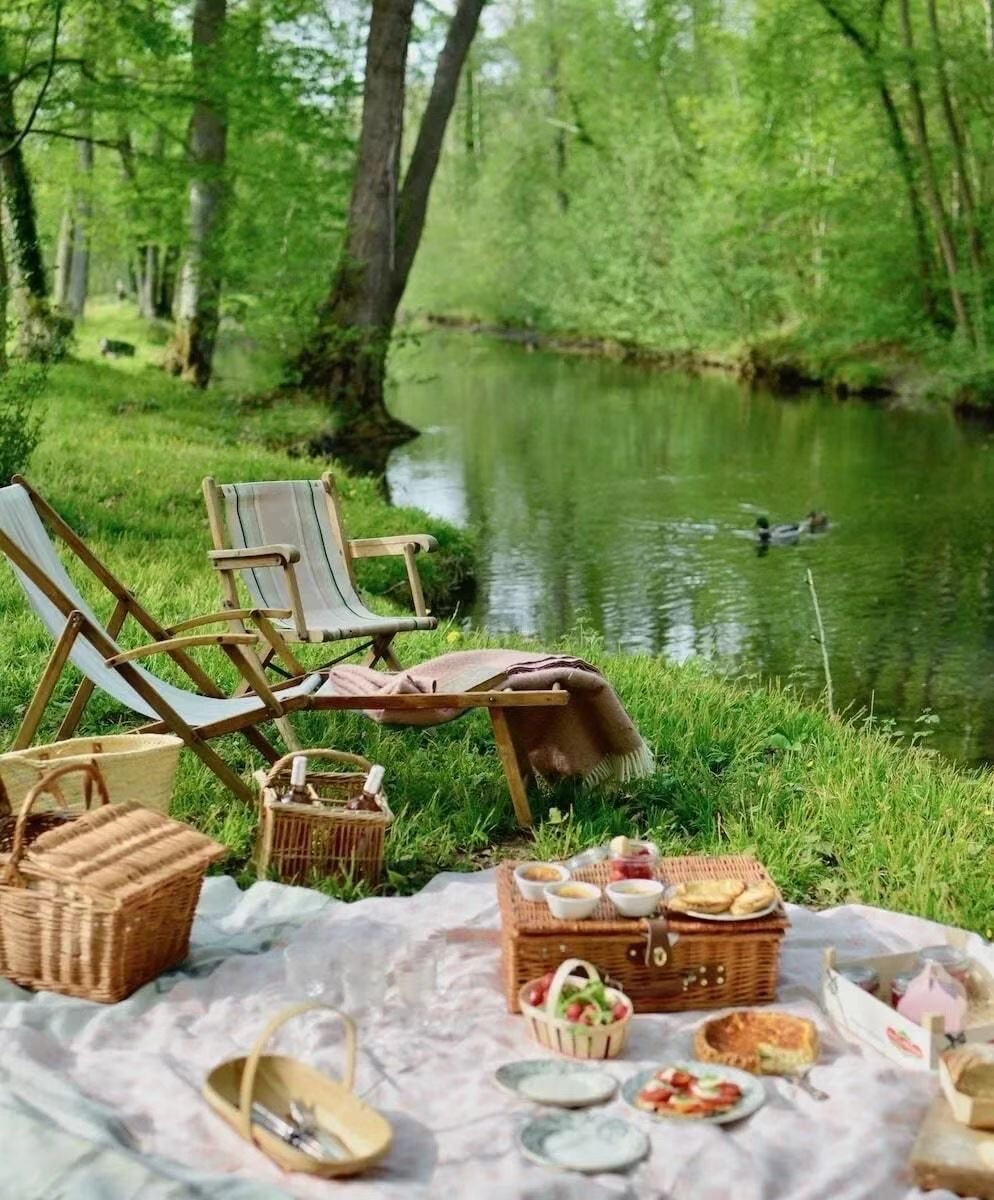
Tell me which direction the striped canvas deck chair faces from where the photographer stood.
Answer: facing the viewer and to the right of the viewer

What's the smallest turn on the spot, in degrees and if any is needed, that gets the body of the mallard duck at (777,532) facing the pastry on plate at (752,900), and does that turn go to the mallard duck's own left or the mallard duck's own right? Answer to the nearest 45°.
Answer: approximately 90° to the mallard duck's own left

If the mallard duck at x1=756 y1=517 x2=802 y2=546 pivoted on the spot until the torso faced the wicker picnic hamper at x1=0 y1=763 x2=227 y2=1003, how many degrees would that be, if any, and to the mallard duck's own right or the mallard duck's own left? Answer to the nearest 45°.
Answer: approximately 90° to the mallard duck's own left

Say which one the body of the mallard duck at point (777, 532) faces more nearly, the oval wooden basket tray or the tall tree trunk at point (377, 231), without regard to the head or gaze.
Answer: the tall tree trunk

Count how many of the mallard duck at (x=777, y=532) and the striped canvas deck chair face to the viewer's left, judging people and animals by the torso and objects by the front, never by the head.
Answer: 1

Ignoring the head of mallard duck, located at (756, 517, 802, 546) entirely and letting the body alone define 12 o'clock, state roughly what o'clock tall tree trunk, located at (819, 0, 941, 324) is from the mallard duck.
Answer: The tall tree trunk is roughly at 3 o'clock from the mallard duck.

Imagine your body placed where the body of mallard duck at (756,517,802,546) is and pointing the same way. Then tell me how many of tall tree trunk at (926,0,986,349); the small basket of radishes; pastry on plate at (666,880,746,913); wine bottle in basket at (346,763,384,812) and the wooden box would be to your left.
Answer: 4

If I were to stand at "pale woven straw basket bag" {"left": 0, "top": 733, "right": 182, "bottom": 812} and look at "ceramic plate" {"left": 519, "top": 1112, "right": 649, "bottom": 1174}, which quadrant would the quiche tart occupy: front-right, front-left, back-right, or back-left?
front-left

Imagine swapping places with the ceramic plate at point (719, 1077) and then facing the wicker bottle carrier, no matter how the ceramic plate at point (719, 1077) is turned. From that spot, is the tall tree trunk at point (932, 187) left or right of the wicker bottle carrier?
right

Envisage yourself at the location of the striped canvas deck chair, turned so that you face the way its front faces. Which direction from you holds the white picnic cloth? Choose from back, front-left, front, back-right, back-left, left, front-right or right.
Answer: front-right

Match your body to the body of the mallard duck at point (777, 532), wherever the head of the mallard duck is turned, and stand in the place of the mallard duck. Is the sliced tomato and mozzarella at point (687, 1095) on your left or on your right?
on your left

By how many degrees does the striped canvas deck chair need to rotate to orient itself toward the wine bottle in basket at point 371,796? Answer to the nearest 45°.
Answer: approximately 45° to its right

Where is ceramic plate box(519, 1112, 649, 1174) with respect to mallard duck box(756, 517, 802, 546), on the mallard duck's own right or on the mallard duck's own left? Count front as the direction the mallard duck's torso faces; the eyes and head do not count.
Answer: on the mallard duck's own left

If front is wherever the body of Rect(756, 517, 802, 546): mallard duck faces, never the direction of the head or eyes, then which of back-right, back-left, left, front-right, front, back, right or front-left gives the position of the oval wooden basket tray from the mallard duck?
left

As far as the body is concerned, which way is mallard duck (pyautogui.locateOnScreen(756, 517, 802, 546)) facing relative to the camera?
to the viewer's left
